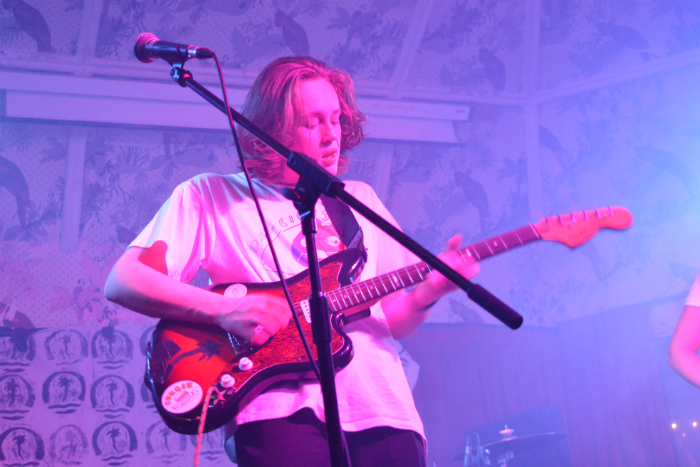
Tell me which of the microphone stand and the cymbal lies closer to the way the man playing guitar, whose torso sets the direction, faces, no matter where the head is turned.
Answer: the microphone stand

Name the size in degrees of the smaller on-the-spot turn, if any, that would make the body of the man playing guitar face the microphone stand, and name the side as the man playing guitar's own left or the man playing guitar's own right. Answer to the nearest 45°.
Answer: approximately 45° to the man playing guitar's own right

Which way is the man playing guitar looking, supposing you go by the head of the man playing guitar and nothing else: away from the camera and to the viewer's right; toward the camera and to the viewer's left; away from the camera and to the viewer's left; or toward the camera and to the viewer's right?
toward the camera and to the viewer's right

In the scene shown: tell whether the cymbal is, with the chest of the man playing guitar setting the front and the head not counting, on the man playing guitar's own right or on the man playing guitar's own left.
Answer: on the man playing guitar's own left

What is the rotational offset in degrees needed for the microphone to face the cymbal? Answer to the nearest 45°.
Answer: approximately 135° to its right

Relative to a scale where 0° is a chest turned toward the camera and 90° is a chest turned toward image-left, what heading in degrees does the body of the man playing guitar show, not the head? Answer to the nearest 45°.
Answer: approximately 315°

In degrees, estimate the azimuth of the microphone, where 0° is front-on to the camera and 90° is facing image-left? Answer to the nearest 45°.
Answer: approximately 90°
